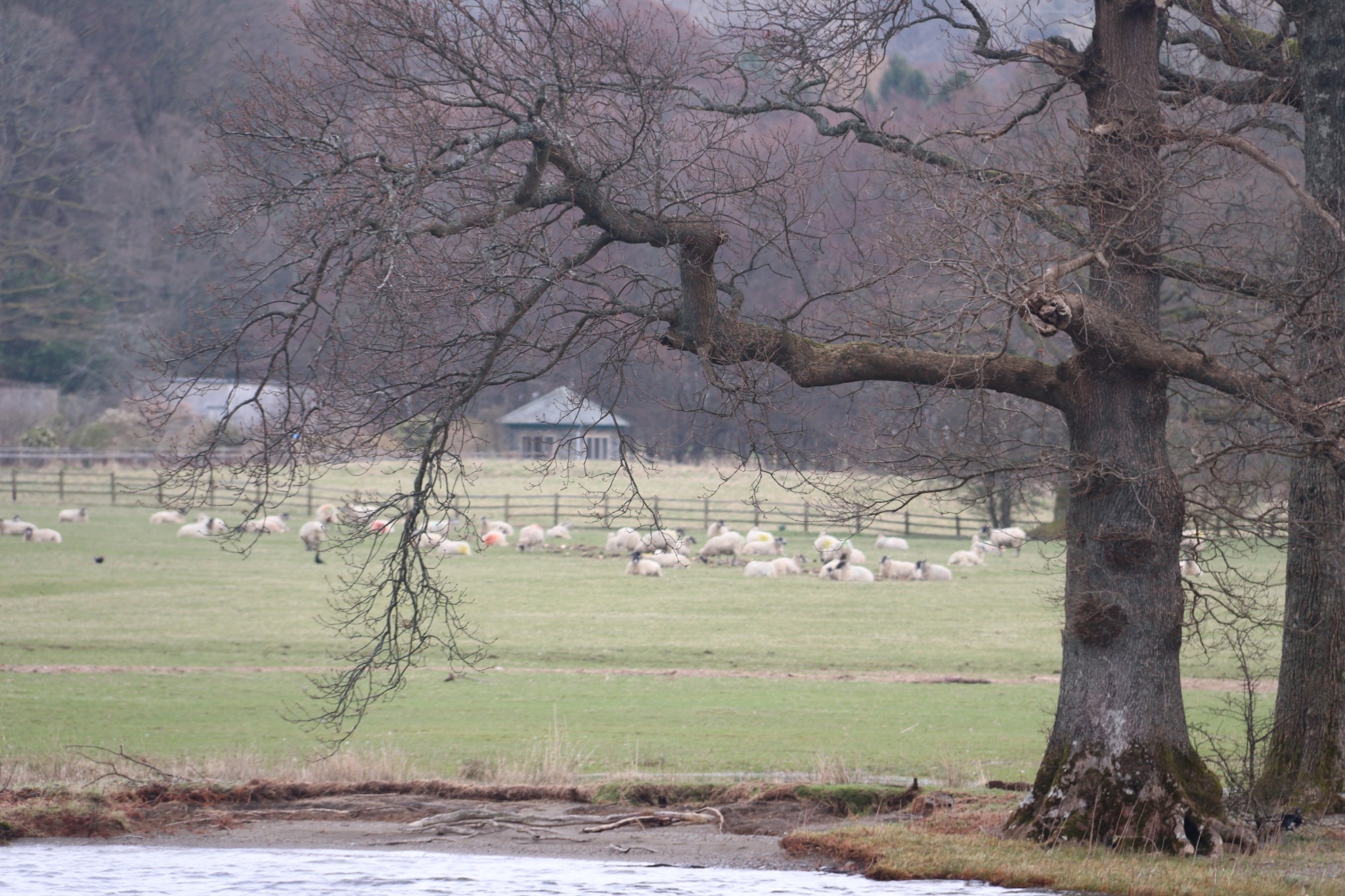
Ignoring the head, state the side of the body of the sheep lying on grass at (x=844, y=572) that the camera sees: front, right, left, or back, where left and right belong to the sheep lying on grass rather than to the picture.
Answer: left

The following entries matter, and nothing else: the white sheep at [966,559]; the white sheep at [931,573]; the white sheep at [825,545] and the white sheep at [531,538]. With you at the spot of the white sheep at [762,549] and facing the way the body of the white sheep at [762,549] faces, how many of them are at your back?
1

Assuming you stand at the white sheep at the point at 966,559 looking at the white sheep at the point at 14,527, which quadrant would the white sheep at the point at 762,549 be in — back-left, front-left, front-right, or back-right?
front-right

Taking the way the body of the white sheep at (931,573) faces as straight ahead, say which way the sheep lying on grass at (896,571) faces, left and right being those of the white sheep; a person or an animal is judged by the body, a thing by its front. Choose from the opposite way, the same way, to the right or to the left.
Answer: the same way

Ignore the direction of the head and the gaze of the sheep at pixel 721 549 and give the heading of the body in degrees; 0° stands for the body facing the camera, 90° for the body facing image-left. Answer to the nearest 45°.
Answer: approximately 90°

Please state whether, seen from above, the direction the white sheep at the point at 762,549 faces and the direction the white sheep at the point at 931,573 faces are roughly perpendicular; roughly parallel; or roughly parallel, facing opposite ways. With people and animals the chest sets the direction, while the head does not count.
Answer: roughly parallel, facing opposite ways

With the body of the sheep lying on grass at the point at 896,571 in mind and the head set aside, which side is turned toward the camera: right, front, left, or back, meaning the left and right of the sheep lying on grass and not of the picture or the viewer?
left

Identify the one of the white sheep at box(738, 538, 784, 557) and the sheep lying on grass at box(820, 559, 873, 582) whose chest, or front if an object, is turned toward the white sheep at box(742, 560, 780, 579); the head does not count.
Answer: the sheep lying on grass

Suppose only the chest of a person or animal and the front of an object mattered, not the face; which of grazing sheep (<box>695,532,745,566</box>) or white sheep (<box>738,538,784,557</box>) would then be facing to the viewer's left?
the grazing sheep

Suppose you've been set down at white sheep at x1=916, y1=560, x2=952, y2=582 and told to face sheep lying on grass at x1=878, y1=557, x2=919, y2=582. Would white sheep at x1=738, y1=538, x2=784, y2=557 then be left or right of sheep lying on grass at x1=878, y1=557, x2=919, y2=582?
right

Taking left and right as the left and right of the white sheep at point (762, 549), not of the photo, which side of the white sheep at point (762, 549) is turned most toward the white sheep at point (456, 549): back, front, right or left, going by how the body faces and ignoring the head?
back

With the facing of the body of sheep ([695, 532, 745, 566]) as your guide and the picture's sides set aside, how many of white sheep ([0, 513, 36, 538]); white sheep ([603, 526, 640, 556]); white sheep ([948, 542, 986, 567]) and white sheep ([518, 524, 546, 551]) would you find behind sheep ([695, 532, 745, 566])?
1
